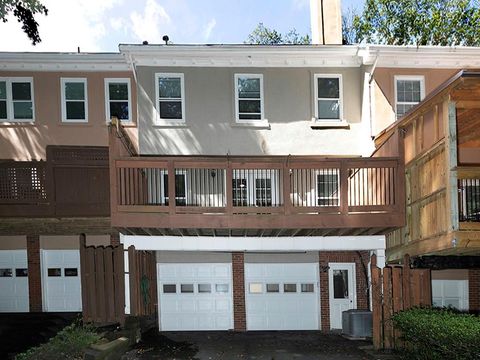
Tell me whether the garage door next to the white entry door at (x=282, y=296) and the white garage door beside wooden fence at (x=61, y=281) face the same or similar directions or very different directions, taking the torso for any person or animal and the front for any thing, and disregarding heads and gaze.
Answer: same or similar directions

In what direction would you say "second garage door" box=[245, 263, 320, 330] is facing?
toward the camera

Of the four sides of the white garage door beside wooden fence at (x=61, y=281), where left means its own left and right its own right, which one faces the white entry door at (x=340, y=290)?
left

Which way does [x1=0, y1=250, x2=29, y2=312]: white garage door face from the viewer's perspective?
toward the camera

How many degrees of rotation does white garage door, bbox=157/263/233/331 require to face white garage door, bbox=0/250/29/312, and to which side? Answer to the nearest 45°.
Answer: approximately 90° to its right

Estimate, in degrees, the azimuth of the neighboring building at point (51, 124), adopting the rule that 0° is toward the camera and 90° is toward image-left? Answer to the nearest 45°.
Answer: approximately 0°
